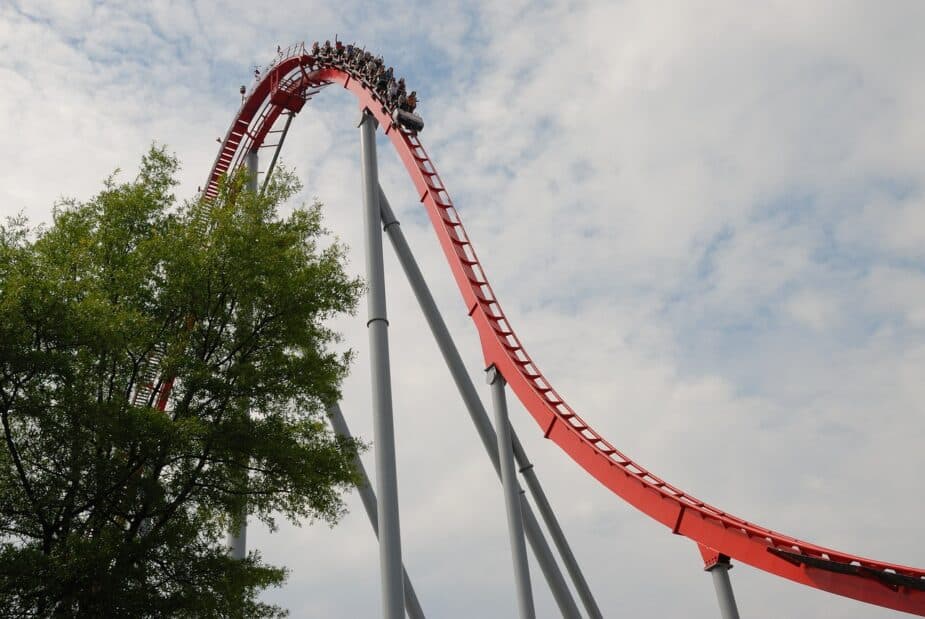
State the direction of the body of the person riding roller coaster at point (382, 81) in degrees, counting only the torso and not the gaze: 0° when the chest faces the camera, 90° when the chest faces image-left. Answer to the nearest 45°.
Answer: approximately 315°
